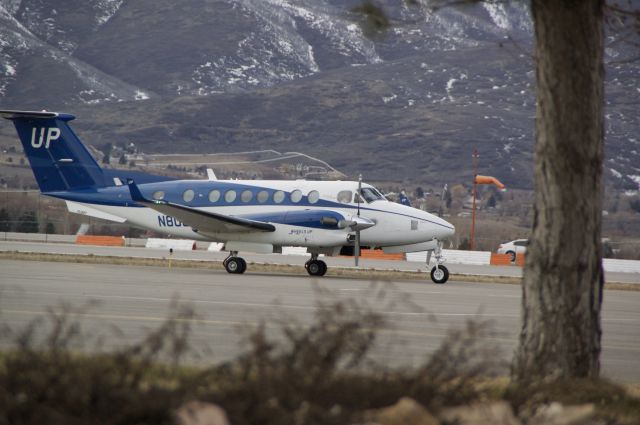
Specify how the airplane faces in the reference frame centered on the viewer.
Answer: facing the viewer and to the right of the viewer

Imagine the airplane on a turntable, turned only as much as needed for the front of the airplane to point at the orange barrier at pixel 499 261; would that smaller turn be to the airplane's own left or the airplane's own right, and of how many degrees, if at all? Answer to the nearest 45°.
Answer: approximately 90° to the airplane's own left
